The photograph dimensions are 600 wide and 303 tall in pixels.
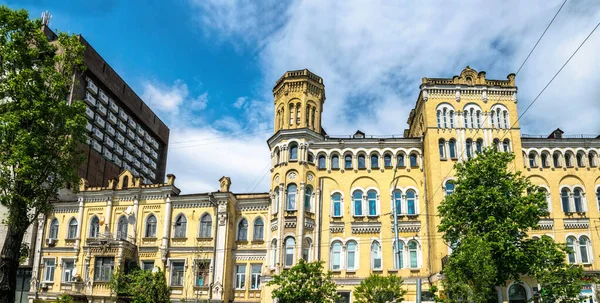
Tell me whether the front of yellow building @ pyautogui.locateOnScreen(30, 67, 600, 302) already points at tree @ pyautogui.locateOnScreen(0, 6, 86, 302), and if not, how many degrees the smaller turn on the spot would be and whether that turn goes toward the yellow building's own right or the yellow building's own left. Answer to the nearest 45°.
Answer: approximately 45° to the yellow building's own right

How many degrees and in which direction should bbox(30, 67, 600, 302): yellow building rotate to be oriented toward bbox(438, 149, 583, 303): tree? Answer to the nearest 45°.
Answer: approximately 45° to its left

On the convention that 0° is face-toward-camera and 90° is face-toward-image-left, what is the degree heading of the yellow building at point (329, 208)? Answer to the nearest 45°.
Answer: approximately 0°
